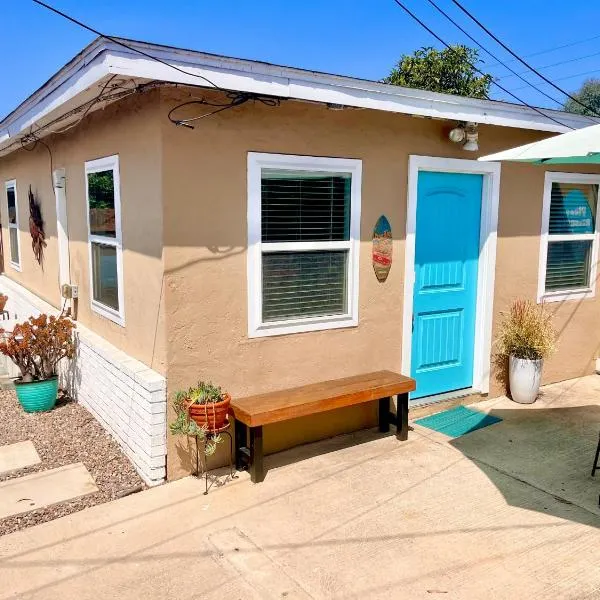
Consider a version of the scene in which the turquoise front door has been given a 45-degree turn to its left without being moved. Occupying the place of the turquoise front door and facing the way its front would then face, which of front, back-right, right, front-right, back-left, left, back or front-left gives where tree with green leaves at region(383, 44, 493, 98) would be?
left

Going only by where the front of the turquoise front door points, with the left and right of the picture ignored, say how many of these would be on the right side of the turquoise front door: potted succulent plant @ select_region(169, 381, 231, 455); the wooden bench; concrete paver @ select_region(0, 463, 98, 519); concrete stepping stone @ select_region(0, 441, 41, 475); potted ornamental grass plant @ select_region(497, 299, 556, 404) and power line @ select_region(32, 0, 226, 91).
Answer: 5

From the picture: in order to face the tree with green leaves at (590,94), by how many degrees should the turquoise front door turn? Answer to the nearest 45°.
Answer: approximately 135° to its left

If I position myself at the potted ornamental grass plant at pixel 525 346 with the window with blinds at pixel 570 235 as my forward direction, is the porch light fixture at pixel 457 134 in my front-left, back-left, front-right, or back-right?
back-left

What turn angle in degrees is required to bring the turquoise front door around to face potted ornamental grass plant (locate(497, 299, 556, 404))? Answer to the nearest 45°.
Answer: approximately 90° to its left

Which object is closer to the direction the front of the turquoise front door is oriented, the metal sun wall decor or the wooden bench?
the wooden bench

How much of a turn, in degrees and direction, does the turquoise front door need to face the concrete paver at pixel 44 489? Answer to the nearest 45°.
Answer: approximately 90° to its right

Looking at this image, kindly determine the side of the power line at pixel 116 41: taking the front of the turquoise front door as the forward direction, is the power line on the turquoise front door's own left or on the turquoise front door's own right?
on the turquoise front door's own right

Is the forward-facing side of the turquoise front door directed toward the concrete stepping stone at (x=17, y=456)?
no

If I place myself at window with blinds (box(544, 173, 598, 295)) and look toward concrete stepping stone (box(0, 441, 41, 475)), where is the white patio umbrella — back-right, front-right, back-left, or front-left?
front-left

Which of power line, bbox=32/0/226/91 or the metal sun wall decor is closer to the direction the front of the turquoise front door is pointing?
the power line

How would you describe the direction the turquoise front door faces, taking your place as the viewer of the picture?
facing the viewer and to the right of the viewer

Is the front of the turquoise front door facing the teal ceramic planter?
no

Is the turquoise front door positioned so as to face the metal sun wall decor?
no

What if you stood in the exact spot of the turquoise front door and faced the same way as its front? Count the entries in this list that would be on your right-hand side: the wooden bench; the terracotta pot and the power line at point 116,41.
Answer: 3

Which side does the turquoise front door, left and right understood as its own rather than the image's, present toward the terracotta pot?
right

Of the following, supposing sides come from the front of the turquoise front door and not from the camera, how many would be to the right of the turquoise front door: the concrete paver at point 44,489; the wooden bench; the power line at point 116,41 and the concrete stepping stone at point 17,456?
4

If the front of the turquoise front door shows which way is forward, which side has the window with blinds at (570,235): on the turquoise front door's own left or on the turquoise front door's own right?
on the turquoise front door's own left
